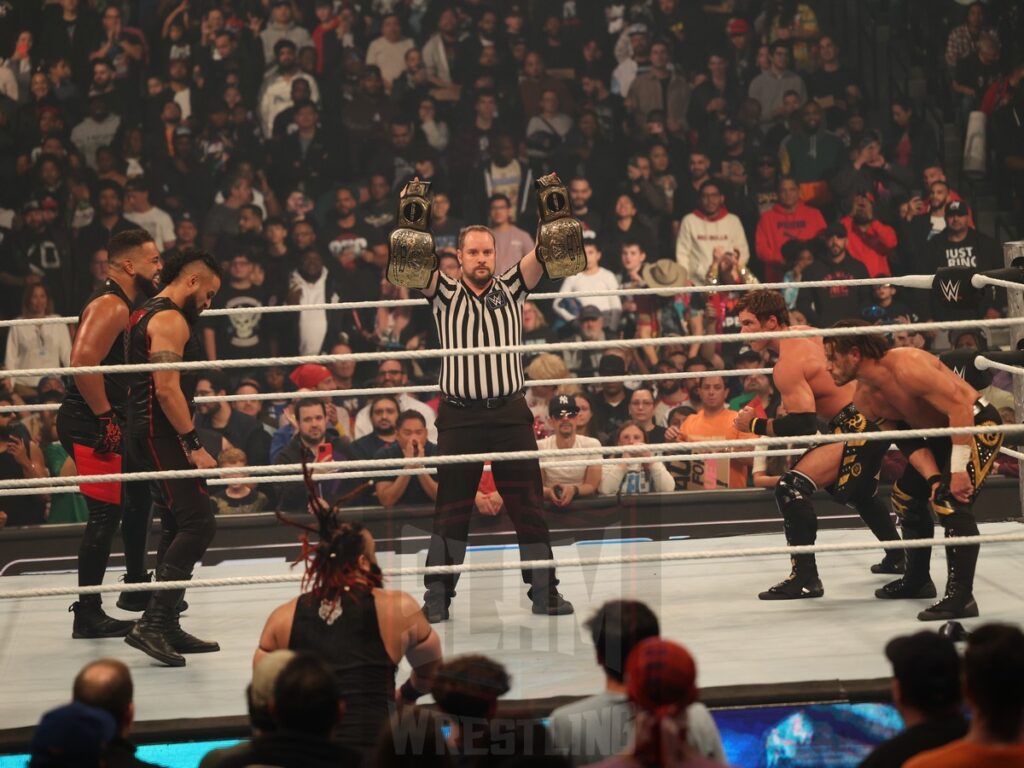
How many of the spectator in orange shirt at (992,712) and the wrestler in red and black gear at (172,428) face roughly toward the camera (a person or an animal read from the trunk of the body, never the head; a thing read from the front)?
0

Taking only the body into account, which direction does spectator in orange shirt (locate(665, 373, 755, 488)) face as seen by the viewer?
toward the camera

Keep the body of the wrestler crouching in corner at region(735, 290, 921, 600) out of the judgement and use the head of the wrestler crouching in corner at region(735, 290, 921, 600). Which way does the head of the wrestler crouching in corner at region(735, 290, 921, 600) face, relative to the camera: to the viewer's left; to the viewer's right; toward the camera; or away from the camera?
to the viewer's left

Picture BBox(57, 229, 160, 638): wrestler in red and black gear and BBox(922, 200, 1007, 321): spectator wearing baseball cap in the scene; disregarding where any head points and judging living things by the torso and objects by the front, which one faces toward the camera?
the spectator wearing baseball cap

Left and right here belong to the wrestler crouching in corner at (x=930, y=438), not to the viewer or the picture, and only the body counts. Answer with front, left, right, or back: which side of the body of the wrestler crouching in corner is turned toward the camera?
left

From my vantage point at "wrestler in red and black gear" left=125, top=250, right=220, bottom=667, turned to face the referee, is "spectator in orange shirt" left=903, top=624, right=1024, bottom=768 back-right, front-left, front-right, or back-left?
front-right

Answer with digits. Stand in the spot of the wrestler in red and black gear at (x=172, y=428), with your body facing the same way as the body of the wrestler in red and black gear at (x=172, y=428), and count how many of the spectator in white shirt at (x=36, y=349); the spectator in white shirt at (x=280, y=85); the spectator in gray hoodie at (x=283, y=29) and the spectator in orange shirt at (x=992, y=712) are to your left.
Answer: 3

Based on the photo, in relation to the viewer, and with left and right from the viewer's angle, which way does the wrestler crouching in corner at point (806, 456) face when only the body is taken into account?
facing to the left of the viewer

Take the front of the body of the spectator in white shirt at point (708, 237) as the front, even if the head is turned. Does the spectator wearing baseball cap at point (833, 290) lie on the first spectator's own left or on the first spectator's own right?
on the first spectator's own left

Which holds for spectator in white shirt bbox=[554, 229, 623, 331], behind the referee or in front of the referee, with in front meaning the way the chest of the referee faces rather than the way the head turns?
behind

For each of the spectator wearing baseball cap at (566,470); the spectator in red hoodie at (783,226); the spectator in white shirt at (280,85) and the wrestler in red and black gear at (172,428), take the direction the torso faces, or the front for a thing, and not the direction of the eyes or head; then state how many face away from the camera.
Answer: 0

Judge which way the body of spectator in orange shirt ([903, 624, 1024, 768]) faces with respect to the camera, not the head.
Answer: away from the camera

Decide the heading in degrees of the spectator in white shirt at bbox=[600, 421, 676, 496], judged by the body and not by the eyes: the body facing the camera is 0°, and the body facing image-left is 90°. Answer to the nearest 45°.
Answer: approximately 0°

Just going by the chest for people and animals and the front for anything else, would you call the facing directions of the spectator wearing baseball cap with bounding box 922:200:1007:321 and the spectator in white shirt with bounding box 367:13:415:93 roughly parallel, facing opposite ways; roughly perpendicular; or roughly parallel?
roughly parallel

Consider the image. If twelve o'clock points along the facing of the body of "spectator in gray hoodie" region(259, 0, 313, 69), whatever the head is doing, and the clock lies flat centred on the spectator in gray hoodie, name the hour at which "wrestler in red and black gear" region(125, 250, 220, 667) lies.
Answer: The wrestler in red and black gear is roughly at 12 o'clock from the spectator in gray hoodie.

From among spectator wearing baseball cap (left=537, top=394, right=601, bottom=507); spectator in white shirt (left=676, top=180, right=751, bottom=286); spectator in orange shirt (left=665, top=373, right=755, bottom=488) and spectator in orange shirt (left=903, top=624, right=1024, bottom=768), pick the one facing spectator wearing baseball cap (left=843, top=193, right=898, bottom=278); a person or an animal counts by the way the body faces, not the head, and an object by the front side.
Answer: spectator in orange shirt (left=903, top=624, right=1024, bottom=768)

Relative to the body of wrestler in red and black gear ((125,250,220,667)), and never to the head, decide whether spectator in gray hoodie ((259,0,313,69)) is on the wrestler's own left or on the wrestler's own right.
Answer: on the wrestler's own left

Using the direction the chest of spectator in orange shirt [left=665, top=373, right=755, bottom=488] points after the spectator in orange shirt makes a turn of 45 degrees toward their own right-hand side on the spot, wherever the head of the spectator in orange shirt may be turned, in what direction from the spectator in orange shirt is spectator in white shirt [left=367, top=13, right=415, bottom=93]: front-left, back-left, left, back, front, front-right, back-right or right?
right

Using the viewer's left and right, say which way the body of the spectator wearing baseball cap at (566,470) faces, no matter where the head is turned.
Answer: facing the viewer
